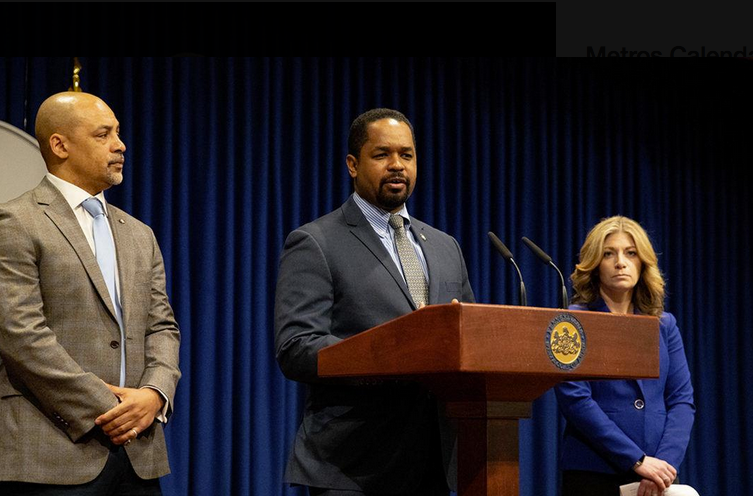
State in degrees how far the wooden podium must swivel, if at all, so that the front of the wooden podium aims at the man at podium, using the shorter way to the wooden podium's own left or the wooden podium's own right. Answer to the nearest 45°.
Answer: approximately 180°

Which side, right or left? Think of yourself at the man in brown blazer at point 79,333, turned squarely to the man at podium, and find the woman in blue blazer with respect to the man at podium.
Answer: left

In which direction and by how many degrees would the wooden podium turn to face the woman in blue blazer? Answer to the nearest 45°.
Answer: approximately 135° to its left

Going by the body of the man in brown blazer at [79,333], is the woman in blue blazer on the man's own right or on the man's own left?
on the man's own left

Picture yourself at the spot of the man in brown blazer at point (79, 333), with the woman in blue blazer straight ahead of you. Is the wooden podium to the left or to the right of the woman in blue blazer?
right

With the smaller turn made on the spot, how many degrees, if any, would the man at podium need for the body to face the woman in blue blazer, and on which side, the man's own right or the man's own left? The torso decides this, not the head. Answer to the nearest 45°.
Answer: approximately 90° to the man's own left

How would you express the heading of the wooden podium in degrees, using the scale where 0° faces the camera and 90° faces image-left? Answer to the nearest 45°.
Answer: approximately 315°
